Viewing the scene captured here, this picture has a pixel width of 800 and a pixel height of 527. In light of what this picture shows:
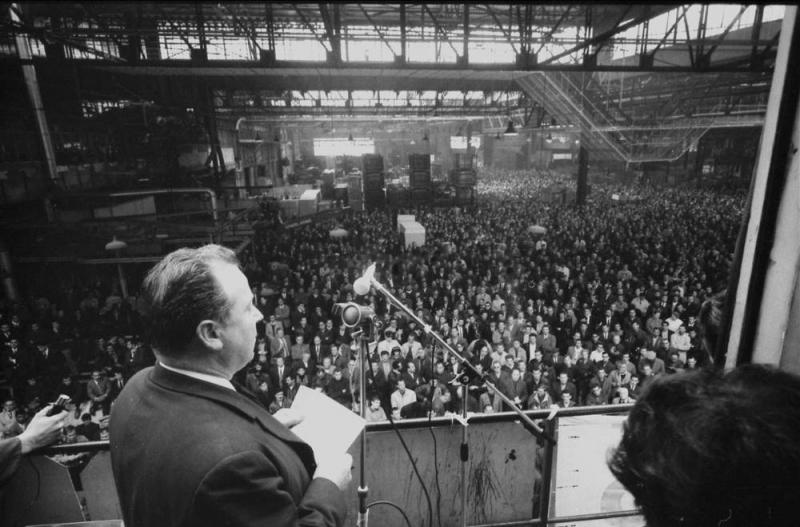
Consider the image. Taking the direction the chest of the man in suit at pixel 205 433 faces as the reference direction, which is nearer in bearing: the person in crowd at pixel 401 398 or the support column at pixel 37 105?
the person in crowd

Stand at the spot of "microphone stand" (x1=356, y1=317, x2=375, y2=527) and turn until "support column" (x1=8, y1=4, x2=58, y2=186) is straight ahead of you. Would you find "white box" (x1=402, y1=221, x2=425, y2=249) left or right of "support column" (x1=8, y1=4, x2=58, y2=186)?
right

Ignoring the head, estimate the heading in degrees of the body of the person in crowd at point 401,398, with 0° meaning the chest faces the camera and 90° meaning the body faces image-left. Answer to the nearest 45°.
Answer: approximately 0°

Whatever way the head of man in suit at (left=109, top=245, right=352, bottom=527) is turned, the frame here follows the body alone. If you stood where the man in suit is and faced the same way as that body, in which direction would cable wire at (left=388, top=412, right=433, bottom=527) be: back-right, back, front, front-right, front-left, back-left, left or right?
front

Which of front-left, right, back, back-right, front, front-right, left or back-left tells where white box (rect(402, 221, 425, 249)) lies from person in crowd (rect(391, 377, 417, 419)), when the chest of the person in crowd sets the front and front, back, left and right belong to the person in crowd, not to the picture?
back

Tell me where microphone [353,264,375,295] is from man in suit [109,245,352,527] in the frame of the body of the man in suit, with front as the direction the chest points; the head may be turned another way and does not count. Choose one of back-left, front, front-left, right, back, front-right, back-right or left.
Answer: front

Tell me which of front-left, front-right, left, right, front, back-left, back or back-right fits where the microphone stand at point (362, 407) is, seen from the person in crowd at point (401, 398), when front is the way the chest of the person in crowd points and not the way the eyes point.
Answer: front

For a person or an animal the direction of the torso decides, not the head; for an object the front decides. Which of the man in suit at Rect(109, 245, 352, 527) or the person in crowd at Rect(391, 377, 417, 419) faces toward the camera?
the person in crowd

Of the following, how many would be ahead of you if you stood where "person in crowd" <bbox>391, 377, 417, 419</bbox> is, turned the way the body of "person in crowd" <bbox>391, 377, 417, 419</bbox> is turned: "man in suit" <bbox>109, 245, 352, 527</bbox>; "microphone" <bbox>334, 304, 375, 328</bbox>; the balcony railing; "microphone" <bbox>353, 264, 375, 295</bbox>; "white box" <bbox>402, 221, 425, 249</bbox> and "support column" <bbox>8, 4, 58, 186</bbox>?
4

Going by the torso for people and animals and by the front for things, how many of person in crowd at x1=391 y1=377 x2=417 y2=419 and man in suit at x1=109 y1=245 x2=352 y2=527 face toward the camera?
1

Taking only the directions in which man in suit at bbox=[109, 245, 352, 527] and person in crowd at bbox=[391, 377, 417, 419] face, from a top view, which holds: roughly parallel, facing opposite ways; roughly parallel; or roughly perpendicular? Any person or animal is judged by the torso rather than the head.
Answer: roughly parallel, facing opposite ways

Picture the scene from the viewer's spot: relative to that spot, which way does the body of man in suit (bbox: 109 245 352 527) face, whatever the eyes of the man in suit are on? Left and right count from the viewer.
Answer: facing away from the viewer and to the right of the viewer

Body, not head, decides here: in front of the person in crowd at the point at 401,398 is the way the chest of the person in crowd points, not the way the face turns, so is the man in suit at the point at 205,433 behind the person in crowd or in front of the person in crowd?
in front

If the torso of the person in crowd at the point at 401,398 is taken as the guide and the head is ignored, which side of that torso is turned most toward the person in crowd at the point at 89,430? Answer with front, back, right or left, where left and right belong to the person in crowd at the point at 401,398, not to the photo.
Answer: right

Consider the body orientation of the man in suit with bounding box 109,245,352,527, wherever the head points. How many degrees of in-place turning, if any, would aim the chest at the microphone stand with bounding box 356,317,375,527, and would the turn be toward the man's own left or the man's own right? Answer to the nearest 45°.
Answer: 0° — they already face it

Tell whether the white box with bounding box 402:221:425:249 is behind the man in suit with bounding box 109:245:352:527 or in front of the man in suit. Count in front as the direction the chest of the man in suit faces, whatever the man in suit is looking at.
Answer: in front

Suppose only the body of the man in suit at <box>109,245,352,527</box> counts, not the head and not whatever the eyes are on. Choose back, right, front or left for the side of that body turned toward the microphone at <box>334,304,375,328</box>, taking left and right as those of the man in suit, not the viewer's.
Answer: front
